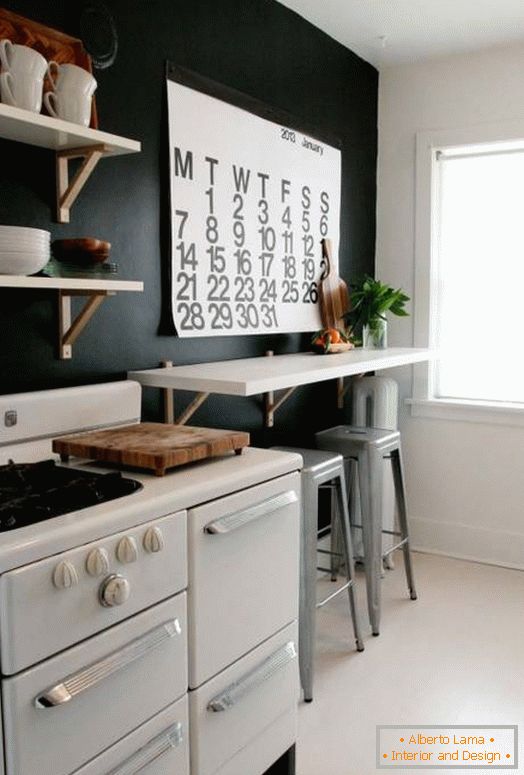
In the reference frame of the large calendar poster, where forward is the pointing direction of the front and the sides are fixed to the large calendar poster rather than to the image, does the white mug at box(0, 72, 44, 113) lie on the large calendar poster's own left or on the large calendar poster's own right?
on the large calendar poster's own right

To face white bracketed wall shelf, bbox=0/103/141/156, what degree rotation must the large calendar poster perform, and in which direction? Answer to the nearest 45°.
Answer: approximately 90° to its right

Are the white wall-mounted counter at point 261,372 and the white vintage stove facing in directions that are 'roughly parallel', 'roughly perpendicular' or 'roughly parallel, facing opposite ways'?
roughly parallel

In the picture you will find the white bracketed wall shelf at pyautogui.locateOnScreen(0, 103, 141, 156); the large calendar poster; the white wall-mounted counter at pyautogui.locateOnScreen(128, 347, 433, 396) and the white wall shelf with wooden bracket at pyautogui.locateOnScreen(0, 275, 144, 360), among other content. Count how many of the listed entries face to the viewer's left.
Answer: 0

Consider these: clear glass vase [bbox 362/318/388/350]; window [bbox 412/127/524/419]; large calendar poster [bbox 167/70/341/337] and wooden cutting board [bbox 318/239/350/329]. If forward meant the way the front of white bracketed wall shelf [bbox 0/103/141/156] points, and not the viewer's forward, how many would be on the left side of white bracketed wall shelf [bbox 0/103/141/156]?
4

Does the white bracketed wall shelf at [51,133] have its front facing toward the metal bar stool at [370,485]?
no

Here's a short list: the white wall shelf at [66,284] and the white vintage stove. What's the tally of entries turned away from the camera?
0

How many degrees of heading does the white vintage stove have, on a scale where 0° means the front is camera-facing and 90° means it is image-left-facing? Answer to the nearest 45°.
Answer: approximately 315°

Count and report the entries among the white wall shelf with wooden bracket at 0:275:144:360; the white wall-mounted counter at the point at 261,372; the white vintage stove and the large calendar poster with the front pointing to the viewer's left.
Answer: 0

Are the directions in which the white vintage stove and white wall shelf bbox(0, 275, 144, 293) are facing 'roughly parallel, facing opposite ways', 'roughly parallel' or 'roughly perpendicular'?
roughly parallel

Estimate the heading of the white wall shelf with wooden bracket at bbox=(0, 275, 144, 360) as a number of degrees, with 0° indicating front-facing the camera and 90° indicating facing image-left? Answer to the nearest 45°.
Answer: approximately 315°

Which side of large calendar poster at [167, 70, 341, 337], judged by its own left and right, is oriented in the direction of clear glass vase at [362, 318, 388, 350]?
left

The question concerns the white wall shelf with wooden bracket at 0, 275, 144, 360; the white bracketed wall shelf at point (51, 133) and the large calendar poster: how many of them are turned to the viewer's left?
0

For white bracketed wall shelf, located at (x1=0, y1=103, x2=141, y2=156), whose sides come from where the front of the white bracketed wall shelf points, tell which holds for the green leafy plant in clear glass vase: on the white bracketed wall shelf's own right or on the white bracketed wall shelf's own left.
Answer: on the white bracketed wall shelf's own left

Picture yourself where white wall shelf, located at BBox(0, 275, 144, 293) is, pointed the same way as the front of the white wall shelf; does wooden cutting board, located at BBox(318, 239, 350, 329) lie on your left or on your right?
on your left

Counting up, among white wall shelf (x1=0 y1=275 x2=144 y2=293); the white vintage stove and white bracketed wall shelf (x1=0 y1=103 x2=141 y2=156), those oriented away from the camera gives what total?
0

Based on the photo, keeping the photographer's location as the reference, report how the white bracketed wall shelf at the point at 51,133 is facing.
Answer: facing the viewer and to the right of the viewer
